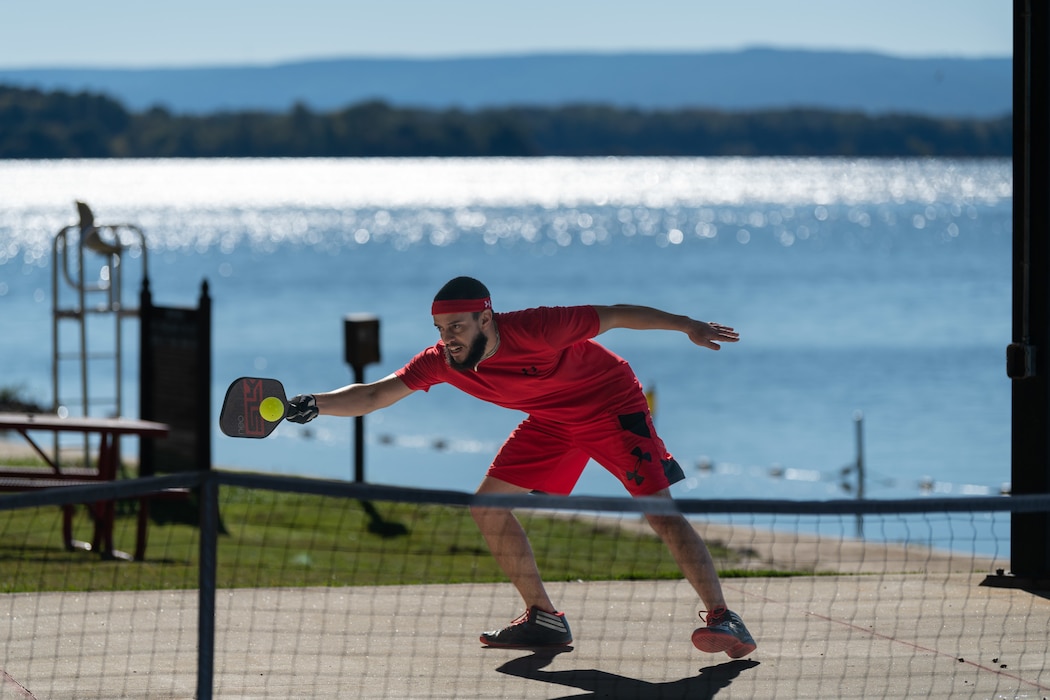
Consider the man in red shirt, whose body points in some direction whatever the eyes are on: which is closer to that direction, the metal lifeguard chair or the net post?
the net post

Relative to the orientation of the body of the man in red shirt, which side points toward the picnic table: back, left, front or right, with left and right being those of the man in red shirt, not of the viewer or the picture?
right

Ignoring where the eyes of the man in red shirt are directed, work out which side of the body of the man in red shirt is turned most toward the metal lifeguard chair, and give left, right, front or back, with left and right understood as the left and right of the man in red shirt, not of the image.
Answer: right

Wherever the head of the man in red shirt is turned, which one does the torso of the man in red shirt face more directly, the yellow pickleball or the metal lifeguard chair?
the yellow pickleball

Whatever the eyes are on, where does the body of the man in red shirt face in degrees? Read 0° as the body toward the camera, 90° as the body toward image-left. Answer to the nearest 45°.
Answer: approximately 45°

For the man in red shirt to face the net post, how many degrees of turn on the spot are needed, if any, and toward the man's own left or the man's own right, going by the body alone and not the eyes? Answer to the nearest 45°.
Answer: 0° — they already face it
